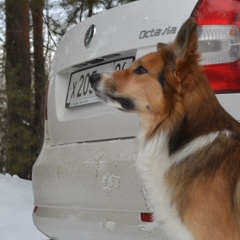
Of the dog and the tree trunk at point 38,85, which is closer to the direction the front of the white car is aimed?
the tree trunk

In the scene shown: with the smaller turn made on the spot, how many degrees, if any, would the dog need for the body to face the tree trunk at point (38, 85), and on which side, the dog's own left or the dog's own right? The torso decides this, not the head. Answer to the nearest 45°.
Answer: approximately 90° to the dog's own right

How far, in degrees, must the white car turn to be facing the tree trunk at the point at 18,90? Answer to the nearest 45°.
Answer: approximately 45° to its left

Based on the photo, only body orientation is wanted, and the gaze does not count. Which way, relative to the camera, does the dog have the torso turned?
to the viewer's left

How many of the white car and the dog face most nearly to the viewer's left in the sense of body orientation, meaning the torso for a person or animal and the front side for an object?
1

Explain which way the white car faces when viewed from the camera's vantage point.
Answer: facing away from the viewer and to the right of the viewer

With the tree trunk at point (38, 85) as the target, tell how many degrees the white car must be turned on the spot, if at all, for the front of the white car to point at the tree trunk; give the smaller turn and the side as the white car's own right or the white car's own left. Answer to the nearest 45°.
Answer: approximately 45° to the white car's own left
